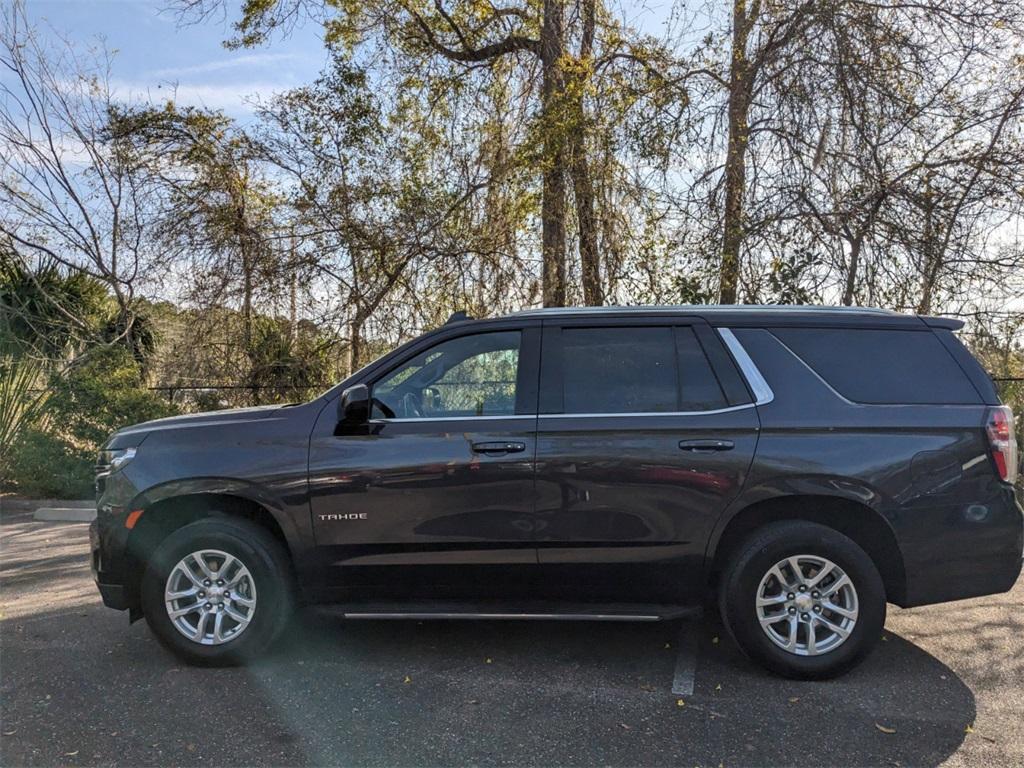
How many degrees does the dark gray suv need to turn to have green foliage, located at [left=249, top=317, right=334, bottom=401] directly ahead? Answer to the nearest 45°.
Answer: approximately 45° to its right

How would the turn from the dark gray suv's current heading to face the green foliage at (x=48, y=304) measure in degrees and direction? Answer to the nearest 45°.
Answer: approximately 45° to its right

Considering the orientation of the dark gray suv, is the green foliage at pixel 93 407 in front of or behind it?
in front

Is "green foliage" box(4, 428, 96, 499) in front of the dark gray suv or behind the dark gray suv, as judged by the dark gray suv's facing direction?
in front

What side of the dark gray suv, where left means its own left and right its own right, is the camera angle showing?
left
